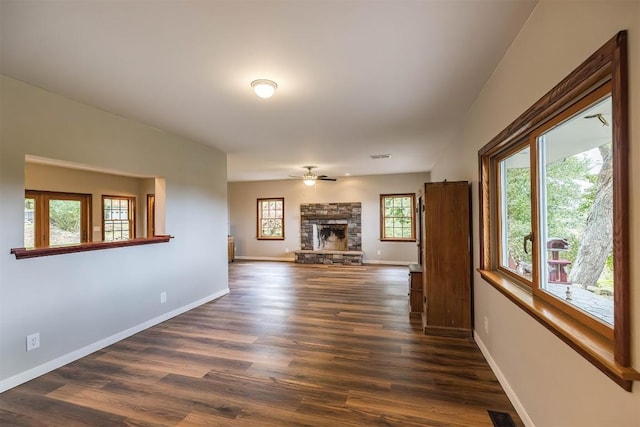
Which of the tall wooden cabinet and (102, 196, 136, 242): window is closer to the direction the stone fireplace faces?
the tall wooden cabinet

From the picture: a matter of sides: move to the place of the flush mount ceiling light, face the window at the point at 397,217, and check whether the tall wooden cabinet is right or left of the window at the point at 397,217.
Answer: right

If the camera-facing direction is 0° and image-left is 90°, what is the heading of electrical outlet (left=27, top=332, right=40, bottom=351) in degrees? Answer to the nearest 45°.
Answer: approximately 315°

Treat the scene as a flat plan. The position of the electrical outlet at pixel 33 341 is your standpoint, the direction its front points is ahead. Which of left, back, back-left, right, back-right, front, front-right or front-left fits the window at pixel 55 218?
back-left

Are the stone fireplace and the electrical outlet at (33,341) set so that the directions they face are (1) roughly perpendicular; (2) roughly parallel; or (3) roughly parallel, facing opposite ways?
roughly perpendicular

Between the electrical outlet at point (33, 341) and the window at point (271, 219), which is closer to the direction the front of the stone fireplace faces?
the electrical outlet

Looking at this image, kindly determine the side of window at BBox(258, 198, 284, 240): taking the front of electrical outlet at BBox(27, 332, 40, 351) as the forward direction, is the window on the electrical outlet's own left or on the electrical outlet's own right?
on the electrical outlet's own left

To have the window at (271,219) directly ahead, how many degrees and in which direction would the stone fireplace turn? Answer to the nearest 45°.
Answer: approximately 90° to its right

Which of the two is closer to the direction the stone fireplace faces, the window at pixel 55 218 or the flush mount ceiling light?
the flush mount ceiling light

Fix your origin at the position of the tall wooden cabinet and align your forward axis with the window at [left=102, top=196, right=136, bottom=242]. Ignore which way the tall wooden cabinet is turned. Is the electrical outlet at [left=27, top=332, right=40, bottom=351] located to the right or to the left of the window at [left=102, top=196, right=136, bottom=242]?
left

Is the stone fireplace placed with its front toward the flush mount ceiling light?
yes

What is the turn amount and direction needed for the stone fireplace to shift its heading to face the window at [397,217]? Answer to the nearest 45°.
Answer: approximately 90° to its left

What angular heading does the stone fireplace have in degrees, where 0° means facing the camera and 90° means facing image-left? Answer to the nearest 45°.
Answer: approximately 0°

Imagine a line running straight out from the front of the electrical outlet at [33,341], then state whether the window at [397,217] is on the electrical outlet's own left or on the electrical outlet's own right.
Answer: on the electrical outlet's own left
